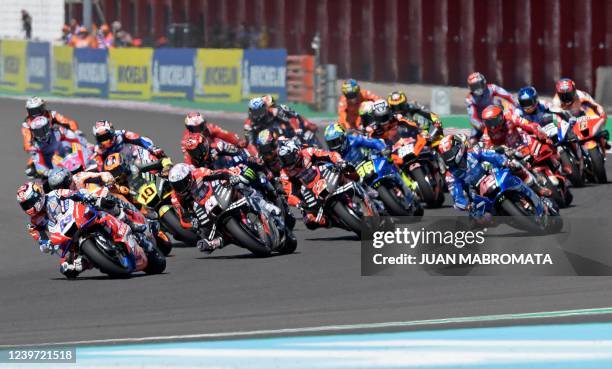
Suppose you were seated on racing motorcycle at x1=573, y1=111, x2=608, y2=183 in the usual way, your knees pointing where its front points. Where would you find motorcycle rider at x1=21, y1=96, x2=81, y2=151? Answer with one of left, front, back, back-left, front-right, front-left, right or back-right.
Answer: right

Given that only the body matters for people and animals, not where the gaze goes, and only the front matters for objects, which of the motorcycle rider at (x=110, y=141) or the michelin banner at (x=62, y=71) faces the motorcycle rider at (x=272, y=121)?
the michelin banner

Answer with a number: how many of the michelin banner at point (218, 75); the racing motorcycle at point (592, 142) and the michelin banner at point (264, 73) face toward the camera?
3

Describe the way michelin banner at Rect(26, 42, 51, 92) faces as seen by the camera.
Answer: facing the viewer

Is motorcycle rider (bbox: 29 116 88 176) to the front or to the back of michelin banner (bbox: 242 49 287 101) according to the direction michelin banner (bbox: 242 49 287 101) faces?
to the front

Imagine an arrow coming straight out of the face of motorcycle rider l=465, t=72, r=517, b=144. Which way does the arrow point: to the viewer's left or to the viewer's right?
to the viewer's left

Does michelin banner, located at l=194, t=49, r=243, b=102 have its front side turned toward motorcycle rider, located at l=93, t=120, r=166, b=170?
yes

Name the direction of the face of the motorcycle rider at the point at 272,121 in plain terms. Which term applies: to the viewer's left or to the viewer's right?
to the viewer's left

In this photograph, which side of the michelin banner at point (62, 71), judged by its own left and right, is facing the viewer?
front

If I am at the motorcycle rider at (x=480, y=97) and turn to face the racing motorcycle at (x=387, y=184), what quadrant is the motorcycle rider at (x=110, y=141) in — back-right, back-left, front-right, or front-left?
front-right

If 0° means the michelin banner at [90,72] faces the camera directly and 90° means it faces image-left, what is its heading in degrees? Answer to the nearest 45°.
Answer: approximately 0°

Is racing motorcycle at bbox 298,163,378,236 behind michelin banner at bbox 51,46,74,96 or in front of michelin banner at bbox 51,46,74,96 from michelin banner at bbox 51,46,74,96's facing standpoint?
in front

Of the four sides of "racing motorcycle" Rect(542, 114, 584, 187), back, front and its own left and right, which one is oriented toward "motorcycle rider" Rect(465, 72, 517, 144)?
back

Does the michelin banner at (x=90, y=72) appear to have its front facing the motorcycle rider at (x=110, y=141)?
yes

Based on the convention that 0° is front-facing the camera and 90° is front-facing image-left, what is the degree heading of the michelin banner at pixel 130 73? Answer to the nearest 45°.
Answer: approximately 0°

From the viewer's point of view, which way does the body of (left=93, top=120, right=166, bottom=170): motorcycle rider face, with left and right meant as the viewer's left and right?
facing the viewer and to the left of the viewer

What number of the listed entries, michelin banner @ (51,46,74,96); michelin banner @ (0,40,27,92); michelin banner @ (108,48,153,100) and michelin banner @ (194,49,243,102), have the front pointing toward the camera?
4

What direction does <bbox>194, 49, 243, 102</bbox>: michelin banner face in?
toward the camera
